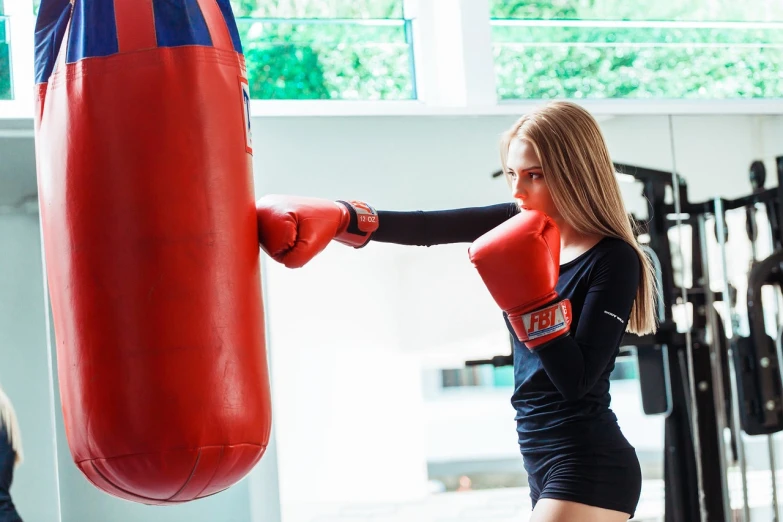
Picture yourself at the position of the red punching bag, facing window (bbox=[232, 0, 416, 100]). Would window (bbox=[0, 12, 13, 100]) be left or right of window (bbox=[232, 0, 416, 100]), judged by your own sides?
left

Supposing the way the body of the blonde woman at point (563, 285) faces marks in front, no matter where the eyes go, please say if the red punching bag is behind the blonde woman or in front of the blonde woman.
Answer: in front

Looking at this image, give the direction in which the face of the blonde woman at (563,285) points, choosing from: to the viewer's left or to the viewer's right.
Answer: to the viewer's left

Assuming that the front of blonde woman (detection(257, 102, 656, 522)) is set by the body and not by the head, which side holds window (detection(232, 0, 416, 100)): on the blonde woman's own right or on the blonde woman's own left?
on the blonde woman's own right
